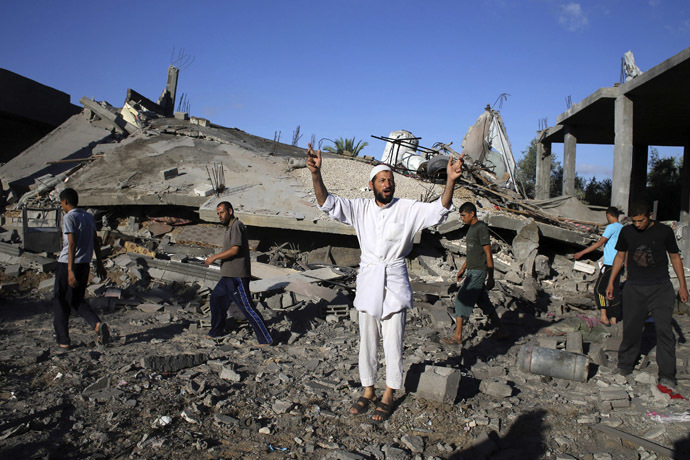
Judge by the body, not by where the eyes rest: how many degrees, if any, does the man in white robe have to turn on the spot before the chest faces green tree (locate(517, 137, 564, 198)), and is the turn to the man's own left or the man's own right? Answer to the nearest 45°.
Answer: approximately 180°

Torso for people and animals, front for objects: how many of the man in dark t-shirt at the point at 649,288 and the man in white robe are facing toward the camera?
2

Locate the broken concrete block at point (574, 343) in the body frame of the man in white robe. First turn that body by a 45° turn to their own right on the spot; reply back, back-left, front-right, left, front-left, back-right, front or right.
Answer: back

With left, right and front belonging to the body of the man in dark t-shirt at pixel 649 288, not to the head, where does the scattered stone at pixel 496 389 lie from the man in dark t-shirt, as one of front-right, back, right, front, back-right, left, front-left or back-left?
front-right

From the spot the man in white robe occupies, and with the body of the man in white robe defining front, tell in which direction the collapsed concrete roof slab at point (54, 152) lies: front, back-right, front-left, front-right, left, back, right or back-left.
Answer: back-right

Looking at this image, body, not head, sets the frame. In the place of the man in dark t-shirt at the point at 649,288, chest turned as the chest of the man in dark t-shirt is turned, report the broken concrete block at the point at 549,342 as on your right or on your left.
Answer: on your right

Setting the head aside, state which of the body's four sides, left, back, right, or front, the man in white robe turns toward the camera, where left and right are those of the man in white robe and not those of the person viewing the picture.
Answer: front

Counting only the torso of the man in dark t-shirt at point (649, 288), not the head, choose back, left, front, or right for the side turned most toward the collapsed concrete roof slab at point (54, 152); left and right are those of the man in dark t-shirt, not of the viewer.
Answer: right

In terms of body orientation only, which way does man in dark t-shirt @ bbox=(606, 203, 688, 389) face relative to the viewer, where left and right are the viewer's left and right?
facing the viewer

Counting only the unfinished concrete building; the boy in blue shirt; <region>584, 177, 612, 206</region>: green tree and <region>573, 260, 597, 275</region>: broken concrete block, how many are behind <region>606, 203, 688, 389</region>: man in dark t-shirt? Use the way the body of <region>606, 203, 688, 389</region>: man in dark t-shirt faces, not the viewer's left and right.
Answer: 4

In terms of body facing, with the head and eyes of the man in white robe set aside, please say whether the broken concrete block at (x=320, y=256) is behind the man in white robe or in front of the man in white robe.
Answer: behind

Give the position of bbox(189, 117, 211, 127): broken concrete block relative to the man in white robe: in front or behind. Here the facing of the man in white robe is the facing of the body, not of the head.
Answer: behind
